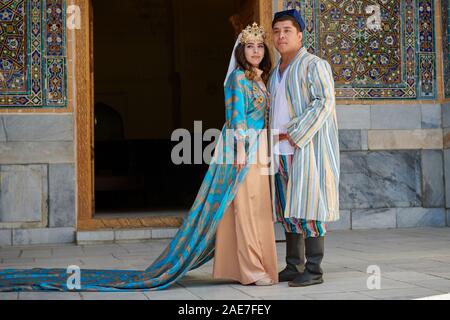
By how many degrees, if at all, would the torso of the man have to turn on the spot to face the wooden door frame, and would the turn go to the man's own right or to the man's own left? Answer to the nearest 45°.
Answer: approximately 90° to the man's own right

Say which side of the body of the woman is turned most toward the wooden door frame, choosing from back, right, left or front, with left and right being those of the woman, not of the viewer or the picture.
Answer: back

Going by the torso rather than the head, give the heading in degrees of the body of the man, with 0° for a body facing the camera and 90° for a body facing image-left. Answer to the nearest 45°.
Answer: approximately 45°

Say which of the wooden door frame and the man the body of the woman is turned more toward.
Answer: the man

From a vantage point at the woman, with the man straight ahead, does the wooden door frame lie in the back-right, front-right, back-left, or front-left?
back-left

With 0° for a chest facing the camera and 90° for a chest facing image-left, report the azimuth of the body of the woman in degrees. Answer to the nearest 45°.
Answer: approximately 315°

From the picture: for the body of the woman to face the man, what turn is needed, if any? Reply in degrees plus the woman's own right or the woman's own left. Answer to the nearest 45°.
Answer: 0° — they already face them

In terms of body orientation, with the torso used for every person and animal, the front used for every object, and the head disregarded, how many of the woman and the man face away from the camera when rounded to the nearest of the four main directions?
0

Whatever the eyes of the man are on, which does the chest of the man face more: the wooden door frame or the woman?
the woman

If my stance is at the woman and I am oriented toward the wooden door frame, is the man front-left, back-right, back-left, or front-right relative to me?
back-right
